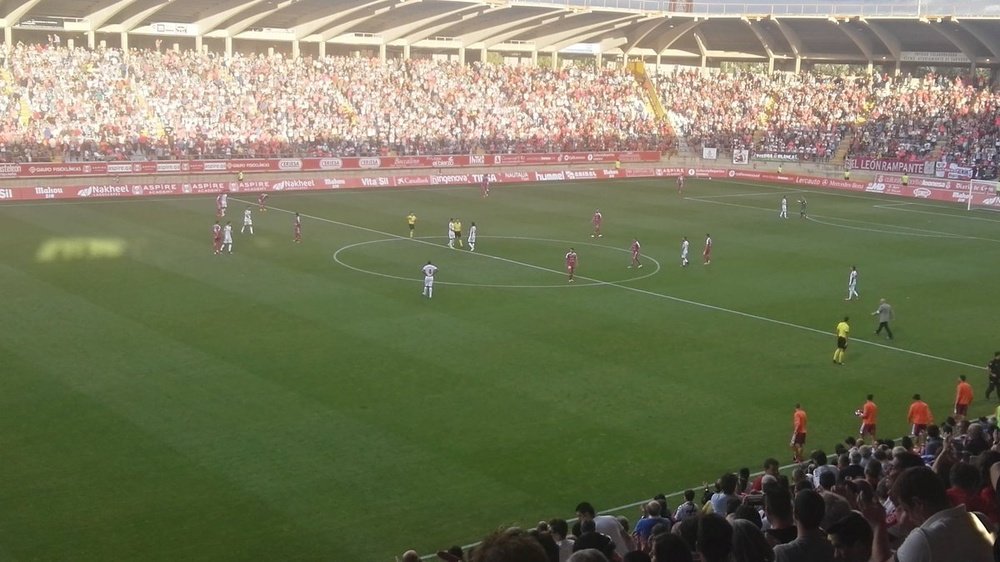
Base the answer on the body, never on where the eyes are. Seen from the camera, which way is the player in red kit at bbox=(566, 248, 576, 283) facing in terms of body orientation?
away from the camera

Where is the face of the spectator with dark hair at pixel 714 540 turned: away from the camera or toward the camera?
away from the camera

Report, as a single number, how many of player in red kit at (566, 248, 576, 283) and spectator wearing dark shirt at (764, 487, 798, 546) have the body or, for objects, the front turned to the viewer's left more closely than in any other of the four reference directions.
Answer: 0

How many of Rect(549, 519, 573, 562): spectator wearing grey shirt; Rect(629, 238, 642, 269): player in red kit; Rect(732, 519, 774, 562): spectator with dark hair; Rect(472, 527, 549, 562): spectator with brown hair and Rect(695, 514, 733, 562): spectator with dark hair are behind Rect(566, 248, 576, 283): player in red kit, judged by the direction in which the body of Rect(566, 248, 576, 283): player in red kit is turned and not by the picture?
4

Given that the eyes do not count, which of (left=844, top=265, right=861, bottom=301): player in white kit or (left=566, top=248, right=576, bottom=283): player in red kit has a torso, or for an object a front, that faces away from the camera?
the player in red kit

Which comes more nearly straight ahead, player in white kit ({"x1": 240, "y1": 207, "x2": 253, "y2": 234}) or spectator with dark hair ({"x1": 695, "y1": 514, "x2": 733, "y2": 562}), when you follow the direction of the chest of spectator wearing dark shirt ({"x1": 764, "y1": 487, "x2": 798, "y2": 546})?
the player in white kit

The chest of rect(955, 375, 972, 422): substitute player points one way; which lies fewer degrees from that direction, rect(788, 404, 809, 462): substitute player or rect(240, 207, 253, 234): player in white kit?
the player in white kit

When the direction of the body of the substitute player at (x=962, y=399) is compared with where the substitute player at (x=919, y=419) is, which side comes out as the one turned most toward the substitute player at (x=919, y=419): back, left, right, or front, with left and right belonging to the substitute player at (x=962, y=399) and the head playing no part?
left

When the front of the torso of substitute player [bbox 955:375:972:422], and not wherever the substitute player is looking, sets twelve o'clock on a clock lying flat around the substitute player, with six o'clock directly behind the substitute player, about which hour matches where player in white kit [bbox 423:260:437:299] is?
The player in white kit is roughly at 11 o'clock from the substitute player.

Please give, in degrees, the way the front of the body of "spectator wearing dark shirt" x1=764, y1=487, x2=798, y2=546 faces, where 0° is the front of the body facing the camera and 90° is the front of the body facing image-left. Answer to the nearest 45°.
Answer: approximately 180°

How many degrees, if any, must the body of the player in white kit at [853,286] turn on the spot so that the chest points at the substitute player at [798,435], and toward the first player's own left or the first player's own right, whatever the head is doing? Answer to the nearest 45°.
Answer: approximately 90° to the first player's own left

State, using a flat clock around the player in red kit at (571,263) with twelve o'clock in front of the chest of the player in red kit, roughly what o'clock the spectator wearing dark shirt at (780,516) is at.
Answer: The spectator wearing dark shirt is roughly at 12 o'clock from the player in red kit.

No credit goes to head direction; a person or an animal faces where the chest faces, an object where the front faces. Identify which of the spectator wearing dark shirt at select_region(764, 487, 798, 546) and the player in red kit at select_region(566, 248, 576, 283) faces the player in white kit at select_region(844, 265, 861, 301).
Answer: the spectator wearing dark shirt

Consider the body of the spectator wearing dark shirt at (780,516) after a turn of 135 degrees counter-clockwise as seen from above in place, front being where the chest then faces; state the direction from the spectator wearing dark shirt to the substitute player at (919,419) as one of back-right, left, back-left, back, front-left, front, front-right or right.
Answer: back-right

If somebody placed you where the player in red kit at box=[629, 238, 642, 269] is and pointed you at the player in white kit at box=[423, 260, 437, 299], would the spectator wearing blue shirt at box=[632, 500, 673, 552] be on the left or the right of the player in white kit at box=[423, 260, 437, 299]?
left

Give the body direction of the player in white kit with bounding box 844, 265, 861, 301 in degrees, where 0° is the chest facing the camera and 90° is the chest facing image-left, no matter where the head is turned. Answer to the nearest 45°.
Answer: approximately 90°
